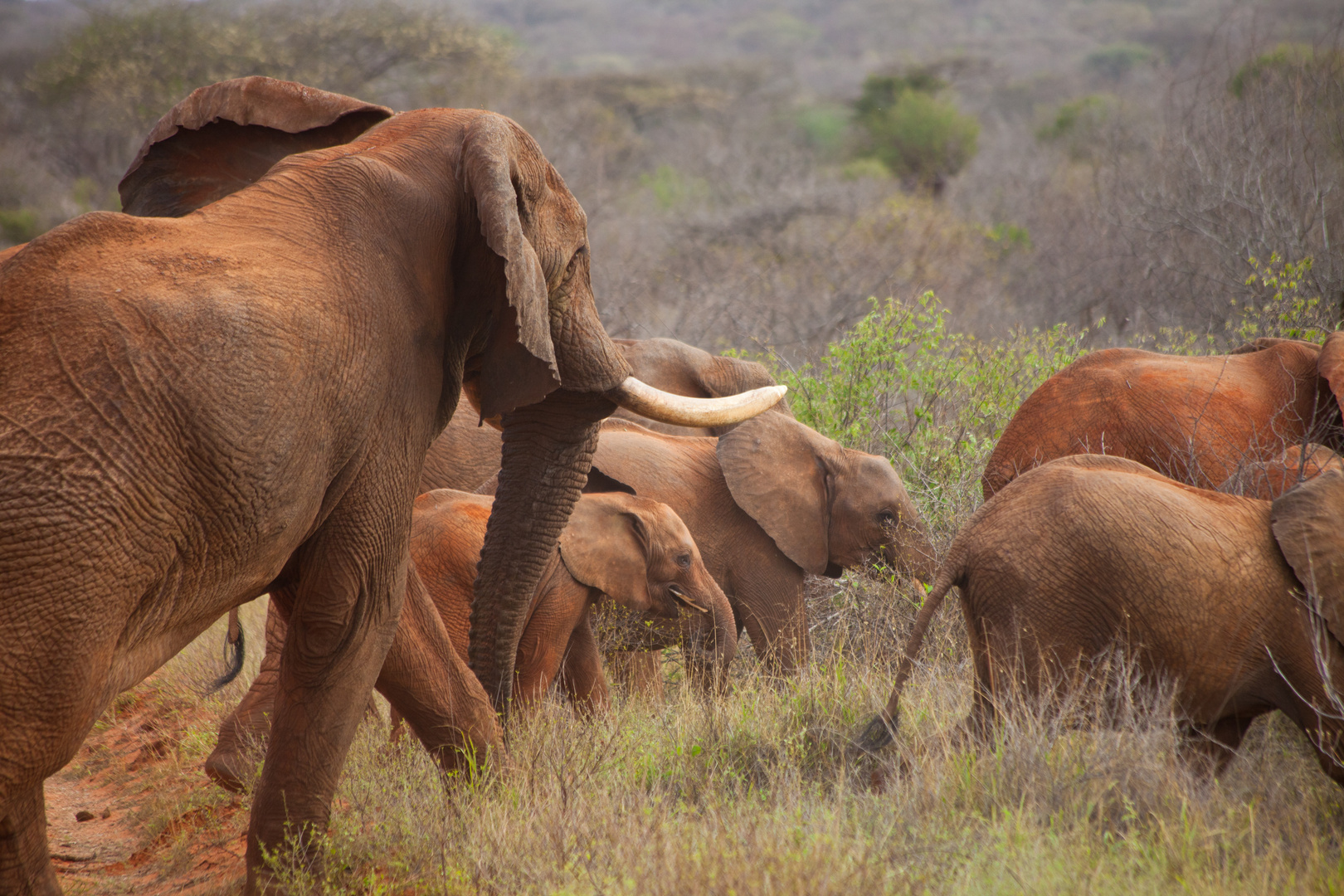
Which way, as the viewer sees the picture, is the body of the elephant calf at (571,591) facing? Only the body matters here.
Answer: to the viewer's right

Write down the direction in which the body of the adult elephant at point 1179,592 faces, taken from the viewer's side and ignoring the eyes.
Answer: to the viewer's right

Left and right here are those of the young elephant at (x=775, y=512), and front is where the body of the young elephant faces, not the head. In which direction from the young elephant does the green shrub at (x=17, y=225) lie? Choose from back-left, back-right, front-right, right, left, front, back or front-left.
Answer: back-left

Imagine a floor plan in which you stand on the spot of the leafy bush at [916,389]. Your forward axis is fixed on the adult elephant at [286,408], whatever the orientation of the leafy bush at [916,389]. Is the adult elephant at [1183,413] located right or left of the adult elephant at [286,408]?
left

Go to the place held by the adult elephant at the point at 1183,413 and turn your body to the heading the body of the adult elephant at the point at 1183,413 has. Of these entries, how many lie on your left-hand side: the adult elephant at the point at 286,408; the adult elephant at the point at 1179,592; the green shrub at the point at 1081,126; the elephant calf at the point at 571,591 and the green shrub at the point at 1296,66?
2

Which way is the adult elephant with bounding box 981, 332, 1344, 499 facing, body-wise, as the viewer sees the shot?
to the viewer's right

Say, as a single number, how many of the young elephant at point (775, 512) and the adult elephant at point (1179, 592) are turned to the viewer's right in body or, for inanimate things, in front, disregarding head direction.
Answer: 2

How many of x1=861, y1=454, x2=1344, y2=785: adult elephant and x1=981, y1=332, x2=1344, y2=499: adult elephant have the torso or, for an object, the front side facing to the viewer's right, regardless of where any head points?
2

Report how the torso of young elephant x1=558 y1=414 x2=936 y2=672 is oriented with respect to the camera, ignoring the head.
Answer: to the viewer's right

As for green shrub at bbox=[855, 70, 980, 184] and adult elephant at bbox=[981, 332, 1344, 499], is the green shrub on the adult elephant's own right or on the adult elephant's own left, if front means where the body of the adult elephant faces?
on the adult elephant's own left
